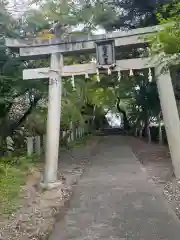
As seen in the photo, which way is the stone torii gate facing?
toward the camera
